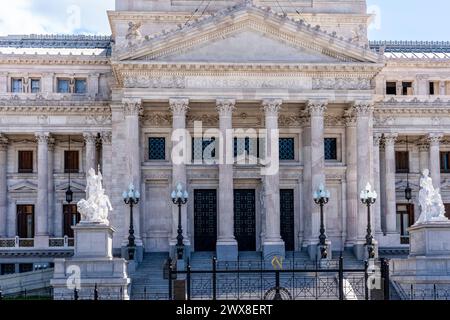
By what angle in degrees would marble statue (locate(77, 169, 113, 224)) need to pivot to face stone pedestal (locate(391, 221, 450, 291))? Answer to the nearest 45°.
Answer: approximately 90° to its left

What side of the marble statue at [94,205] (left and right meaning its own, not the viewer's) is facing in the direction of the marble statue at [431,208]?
left

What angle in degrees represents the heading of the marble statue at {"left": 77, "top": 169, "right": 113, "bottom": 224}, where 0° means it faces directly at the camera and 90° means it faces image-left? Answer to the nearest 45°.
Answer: approximately 0°
